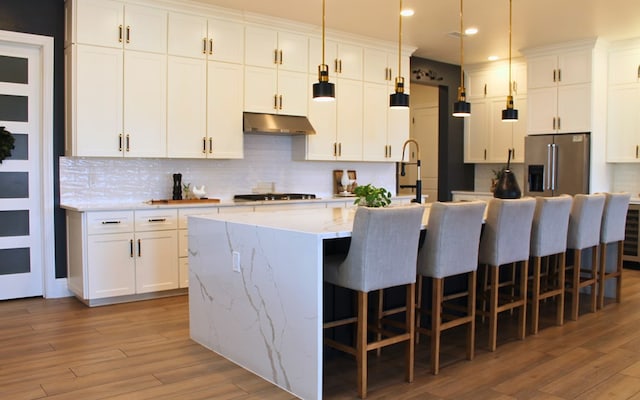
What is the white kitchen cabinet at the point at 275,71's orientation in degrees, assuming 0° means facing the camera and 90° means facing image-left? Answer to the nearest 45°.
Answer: approximately 315°

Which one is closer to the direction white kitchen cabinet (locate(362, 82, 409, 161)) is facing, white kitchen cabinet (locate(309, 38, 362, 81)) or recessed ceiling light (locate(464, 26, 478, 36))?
the recessed ceiling light

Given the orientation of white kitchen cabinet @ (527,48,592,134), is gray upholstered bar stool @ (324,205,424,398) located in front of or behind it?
in front

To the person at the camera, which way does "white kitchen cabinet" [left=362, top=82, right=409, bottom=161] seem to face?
facing the viewer and to the right of the viewer

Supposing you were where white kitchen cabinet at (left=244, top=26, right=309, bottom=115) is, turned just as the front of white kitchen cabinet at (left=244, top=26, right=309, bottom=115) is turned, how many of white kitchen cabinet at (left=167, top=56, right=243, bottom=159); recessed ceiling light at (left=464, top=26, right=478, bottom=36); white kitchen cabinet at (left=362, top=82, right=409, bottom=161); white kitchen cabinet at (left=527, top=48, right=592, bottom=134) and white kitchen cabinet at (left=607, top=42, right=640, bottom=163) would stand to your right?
1

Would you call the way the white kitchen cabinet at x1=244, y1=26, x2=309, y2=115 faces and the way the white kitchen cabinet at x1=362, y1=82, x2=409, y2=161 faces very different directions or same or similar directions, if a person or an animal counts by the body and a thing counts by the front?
same or similar directions

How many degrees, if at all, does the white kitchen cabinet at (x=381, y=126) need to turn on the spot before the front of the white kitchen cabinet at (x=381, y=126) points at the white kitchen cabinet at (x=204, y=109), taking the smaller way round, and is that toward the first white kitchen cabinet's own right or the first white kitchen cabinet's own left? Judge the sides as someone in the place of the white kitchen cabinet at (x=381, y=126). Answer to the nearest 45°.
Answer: approximately 90° to the first white kitchen cabinet's own right

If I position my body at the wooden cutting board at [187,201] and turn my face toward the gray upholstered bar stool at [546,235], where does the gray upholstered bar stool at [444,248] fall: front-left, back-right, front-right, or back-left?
front-right

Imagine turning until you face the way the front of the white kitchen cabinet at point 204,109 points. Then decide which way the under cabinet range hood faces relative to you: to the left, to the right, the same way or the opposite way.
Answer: the same way

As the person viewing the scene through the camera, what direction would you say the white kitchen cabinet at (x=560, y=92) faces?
facing the viewer and to the left of the viewer

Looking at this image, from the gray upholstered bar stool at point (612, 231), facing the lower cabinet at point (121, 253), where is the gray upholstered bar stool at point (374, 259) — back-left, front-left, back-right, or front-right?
front-left

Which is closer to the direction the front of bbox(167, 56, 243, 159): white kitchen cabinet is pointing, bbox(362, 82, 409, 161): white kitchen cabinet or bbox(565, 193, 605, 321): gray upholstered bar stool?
the gray upholstered bar stool

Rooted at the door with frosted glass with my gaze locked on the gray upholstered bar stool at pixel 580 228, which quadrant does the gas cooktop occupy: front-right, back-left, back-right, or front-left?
front-left

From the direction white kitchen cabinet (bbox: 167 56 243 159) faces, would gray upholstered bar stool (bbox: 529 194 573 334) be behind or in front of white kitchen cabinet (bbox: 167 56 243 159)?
in front
